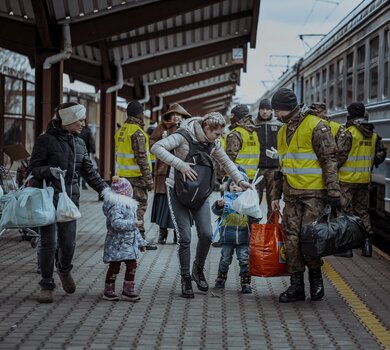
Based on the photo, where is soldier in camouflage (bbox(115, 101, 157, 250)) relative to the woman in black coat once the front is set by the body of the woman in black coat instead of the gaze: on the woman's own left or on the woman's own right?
on the woman's own left

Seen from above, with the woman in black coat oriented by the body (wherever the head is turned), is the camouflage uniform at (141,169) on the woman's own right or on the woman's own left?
on the woman's own left

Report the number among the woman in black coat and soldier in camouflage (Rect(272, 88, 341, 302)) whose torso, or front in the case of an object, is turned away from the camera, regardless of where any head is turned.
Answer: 0

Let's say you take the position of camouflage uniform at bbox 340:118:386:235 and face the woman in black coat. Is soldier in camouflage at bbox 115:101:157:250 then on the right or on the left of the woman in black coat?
right

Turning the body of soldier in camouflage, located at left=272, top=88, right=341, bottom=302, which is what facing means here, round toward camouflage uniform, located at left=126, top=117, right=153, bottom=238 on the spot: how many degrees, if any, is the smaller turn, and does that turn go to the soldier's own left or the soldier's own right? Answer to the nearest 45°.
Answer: approximately 90° to the soldier's own right

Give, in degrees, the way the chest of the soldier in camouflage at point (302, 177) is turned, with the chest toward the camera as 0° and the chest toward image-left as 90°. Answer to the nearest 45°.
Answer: approximately 45°

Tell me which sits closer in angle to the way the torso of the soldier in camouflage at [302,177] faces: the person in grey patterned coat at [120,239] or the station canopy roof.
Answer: the person in grey patterned coat

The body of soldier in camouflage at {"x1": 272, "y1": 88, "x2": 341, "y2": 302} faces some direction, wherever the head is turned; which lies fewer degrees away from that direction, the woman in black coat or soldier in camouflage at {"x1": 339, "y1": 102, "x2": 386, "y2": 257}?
the woman in black coat

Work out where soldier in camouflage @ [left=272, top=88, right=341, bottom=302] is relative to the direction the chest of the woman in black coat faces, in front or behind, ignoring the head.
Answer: in front

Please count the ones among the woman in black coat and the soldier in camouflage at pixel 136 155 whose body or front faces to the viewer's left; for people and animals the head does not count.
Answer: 0
